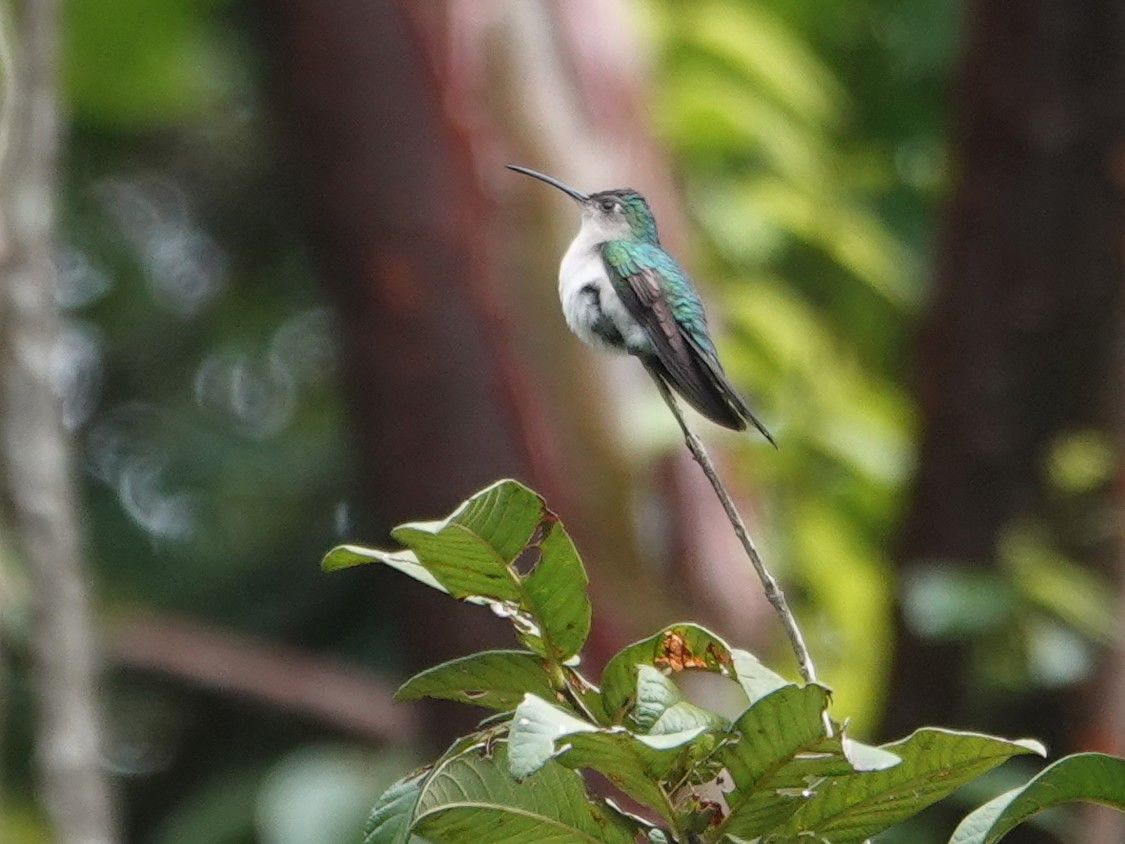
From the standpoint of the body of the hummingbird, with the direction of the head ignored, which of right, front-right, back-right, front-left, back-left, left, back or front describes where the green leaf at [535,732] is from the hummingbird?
left

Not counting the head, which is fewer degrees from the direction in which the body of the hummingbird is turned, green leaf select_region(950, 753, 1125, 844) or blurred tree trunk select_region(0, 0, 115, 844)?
the blurred tree trunk

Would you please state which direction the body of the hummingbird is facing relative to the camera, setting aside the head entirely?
to the viewer's left

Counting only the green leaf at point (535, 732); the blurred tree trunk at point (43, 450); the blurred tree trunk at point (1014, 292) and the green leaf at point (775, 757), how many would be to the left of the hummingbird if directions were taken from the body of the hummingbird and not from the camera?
2

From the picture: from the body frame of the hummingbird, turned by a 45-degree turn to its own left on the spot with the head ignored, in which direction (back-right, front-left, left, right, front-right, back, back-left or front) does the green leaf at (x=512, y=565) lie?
front-right

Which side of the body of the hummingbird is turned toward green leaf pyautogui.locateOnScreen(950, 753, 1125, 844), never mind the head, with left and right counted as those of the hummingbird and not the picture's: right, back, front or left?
left

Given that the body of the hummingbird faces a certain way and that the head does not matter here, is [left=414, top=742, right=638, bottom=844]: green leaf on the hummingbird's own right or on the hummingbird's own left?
on the hummingbird's own left
